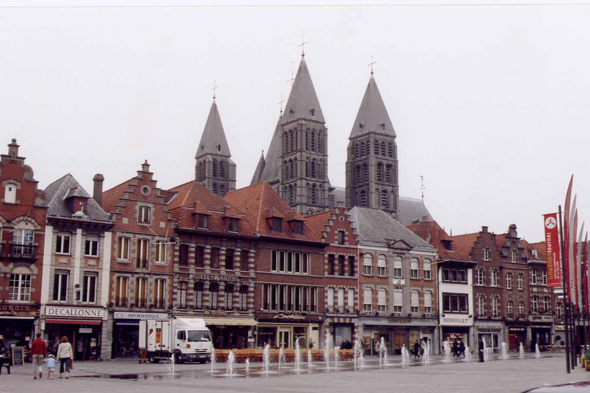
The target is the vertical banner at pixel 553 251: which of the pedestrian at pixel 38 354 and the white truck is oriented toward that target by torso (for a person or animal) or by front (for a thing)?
the white truck

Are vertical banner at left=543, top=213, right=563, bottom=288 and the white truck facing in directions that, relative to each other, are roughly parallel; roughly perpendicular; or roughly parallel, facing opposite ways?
roughly perpendicular

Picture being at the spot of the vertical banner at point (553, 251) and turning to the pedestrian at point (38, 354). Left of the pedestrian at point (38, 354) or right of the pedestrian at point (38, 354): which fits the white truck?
right

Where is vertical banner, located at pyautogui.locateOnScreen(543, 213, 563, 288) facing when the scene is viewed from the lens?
facing the viewer

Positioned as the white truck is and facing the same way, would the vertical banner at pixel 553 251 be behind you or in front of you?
in front

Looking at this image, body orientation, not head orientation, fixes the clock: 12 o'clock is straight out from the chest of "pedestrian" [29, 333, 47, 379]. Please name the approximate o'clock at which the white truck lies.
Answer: The white truck is roughly at 1 o'clock from the pedestrian.

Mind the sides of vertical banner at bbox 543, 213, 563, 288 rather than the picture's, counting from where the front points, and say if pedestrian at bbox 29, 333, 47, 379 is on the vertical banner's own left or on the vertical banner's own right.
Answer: on the vertical banner's own right

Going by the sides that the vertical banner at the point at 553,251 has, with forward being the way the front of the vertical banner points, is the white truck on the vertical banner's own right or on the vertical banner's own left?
on the vertical banner's own right

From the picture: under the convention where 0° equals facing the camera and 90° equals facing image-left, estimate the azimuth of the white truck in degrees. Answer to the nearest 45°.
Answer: approximately 315°
